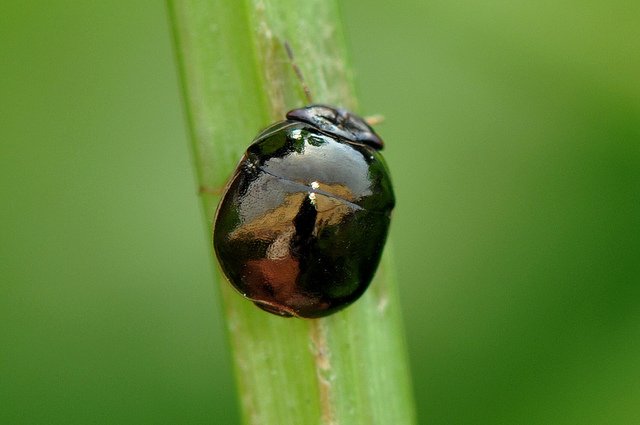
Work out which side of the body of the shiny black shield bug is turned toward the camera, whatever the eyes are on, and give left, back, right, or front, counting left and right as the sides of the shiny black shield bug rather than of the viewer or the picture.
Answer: back
